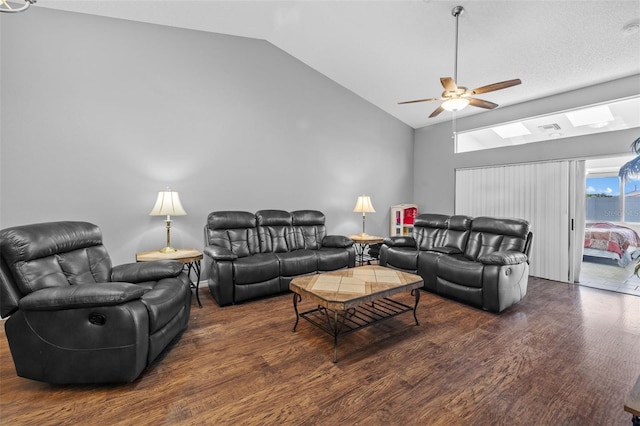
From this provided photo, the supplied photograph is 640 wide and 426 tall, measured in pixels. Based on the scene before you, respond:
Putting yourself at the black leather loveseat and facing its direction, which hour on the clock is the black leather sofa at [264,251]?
The black leather sofa is roughly at 1 o'clock from the black leather loveseat.

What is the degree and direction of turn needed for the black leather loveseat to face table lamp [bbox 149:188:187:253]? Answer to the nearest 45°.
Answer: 0° — it already faces it

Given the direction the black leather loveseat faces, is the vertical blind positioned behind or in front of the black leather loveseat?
behind

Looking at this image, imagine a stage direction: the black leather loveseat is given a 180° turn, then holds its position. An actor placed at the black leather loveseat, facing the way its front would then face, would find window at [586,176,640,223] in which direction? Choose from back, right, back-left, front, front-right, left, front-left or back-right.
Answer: front

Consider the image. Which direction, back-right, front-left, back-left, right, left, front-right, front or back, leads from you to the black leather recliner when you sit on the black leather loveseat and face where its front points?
front

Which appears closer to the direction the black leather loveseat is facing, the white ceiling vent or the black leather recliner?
the black leather recliner

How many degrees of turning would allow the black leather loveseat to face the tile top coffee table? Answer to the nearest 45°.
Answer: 0° — it already faces it

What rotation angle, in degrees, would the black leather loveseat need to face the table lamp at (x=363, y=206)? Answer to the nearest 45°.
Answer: approximately 90° to its right

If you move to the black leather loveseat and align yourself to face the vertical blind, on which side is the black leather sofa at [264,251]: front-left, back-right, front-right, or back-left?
back-left

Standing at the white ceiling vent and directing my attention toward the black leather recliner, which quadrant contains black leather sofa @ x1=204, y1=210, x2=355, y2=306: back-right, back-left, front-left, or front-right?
front-right

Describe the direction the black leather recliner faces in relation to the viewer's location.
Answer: facing the viewer and to the right of the viewer
